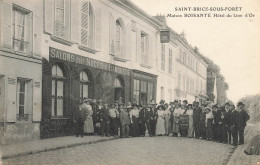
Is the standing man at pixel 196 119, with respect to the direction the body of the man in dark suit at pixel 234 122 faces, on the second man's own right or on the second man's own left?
on the second man's own right

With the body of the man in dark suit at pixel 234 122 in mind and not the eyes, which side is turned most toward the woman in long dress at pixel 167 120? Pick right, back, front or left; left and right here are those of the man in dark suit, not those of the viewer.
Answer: right

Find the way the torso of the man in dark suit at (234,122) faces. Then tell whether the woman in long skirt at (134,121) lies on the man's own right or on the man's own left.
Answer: on the man's own right

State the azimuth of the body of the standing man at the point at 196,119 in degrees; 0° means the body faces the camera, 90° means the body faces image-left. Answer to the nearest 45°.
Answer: approximately 0°

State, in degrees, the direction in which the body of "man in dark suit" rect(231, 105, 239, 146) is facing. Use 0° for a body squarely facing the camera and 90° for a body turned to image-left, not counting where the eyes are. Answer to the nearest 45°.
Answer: approximately 45°

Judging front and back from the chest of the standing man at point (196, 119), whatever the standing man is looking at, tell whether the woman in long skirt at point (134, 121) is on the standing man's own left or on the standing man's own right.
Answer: on the standing man's own right

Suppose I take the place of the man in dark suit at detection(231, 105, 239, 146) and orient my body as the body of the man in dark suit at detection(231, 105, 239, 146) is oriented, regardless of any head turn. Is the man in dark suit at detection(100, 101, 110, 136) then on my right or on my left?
on my right
